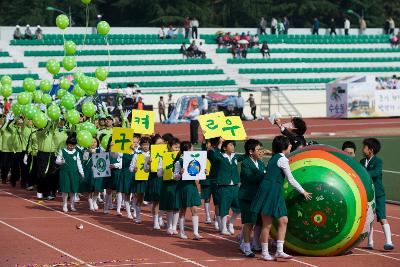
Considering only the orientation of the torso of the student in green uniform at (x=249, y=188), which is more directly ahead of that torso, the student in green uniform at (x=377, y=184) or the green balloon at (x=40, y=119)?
the student in green uniform

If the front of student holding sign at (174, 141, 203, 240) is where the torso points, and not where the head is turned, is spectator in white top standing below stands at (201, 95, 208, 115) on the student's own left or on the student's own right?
on the student's own left

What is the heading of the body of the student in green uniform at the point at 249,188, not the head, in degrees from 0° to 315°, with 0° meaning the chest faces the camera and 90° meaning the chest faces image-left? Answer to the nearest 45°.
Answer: approximately 315°

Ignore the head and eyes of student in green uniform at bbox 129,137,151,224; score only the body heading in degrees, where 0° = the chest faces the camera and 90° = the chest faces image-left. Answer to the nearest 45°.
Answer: approximately 315°

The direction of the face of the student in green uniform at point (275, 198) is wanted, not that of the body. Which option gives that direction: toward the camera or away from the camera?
away from the camera

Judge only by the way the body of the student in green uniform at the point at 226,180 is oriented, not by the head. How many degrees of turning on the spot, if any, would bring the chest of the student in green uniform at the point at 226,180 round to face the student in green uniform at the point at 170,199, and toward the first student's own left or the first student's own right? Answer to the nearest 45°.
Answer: approximately 135° to the first student's own right
